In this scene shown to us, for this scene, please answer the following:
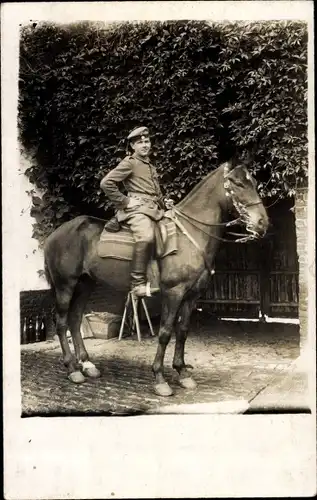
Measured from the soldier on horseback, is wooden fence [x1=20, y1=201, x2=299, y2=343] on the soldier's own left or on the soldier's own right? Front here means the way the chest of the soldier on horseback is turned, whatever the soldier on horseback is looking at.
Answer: on the soldier's own left

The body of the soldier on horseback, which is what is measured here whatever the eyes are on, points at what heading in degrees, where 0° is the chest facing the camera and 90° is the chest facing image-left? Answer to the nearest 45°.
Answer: approximately 315°
